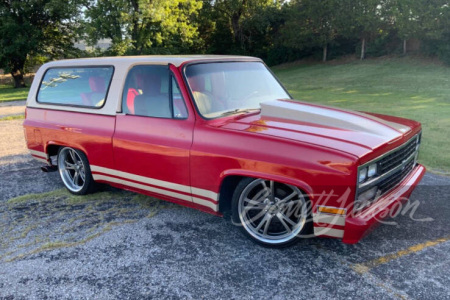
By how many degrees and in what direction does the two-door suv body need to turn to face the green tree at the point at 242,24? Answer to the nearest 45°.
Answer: approximately 135° to its left

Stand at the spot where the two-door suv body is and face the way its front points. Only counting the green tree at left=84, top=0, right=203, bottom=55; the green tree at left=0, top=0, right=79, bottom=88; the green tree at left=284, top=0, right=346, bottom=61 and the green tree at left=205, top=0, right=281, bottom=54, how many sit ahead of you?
0

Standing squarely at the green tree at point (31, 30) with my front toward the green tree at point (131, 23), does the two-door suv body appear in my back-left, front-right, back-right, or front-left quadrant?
front-right

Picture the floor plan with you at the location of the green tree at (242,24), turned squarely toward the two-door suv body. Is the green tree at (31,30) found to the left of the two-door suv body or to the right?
right

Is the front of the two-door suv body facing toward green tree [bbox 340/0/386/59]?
no

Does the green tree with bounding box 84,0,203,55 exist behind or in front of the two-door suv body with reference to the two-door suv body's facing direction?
behind

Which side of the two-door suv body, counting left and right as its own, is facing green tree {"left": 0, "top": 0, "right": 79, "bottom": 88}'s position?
back

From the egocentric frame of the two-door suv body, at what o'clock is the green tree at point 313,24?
The green tree is roughly at 8 o'clock from the two-door suv body.

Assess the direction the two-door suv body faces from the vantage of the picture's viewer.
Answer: facing the viewer and to the right of the viewer
